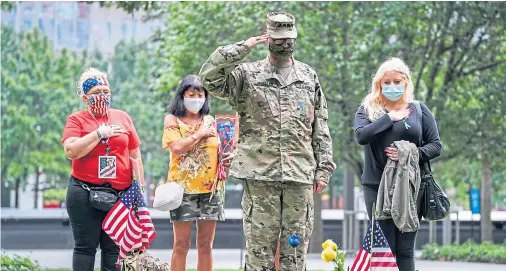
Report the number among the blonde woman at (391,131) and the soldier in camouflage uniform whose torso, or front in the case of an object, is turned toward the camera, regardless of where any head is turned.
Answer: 2

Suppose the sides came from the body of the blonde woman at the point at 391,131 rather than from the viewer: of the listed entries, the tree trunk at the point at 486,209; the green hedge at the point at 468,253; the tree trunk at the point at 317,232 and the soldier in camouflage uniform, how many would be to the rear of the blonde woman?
3

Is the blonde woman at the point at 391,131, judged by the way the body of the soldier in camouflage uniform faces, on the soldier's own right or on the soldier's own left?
on the soldier's own left

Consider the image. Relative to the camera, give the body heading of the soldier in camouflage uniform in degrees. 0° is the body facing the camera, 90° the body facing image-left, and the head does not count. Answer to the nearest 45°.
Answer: approximately 0°

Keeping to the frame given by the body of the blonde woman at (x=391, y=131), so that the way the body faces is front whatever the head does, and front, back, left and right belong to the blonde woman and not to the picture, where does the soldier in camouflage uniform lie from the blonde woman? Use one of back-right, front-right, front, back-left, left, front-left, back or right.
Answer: front-right

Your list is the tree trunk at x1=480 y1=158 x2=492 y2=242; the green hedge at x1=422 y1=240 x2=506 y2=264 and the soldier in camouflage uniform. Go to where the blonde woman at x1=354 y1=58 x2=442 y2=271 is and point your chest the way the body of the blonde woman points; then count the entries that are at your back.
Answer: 2

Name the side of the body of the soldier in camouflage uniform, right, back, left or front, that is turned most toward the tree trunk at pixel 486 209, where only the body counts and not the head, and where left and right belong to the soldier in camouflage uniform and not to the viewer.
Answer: back
